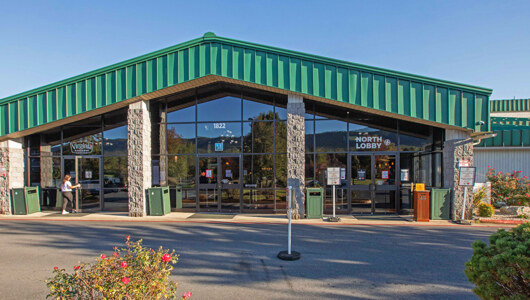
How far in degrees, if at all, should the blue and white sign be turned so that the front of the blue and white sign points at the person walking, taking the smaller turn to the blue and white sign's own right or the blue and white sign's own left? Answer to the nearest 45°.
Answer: approximately 90° to the blue and white sign's own right

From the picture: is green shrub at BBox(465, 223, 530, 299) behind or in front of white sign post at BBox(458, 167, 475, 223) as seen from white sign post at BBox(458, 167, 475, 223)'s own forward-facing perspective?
in front

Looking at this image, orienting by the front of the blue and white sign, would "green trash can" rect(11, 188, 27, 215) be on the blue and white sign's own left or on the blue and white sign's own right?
on the blue and white sign's own right

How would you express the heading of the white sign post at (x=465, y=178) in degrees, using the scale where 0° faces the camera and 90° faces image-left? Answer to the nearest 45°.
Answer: approximately 0°

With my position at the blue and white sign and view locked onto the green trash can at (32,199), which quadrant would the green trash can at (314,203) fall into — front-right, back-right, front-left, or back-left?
back-left

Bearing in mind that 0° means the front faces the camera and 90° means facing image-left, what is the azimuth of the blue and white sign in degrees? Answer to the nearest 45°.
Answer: approximately 0°

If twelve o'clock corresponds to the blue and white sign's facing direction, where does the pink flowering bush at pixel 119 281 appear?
The pink flowering bush is roughly at 12 o'clock from the blue and white sign.

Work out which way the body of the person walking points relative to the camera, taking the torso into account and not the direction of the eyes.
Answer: to the viewer's right

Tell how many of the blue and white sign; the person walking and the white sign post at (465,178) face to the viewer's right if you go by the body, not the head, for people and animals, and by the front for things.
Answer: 1
